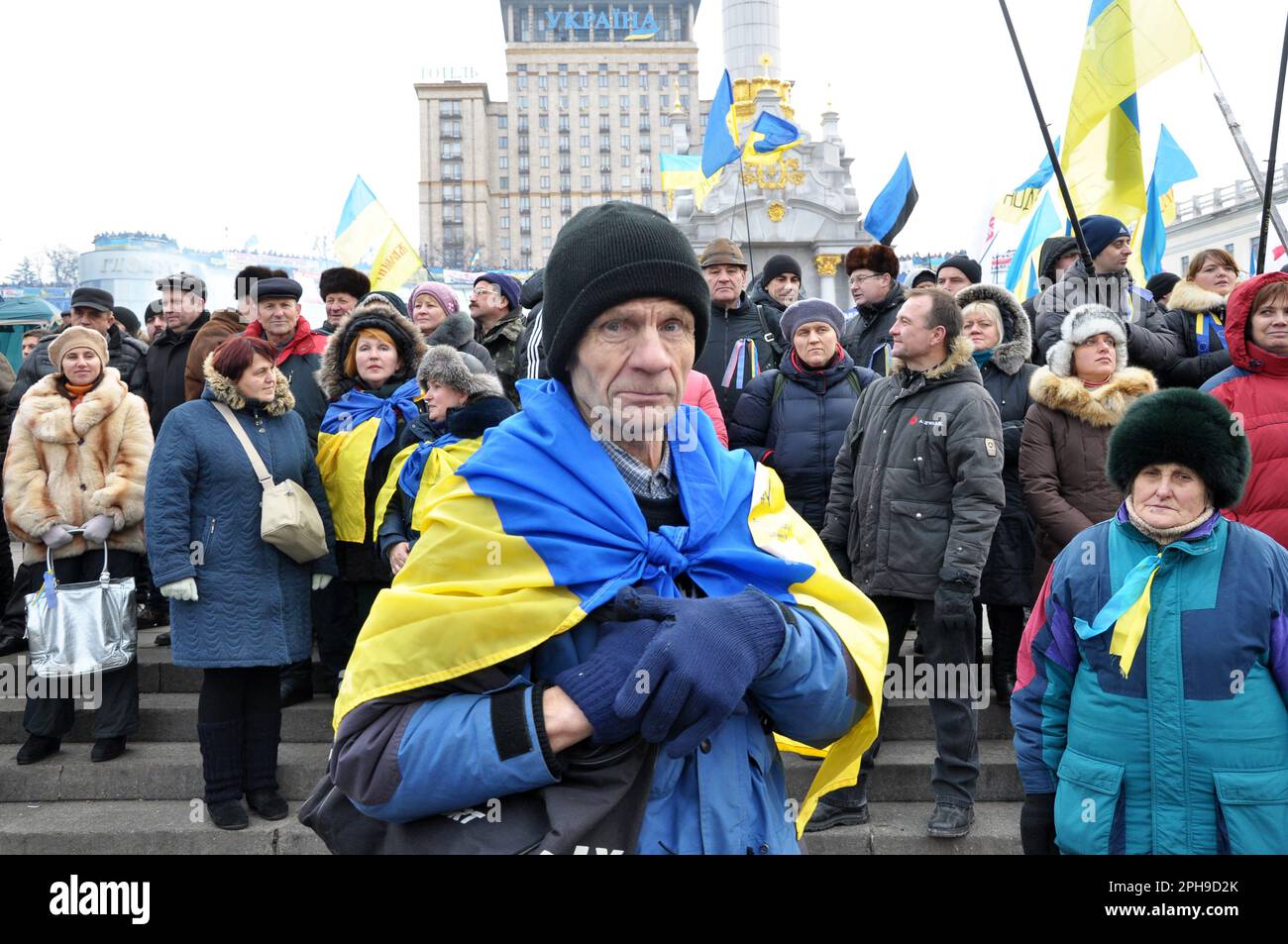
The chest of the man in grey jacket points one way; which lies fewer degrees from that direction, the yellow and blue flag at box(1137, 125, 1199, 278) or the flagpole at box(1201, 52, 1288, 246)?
the flagpole

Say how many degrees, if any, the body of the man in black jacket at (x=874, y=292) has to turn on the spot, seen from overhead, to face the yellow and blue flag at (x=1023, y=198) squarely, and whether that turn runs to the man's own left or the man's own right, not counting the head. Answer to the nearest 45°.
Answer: approximately 135° to the man's own right

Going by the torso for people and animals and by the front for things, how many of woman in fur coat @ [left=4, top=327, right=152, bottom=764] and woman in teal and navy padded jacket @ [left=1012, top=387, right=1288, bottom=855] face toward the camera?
2

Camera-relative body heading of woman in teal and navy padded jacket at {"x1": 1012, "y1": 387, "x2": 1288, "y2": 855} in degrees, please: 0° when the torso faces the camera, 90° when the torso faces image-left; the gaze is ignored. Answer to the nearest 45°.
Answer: approximately 0°

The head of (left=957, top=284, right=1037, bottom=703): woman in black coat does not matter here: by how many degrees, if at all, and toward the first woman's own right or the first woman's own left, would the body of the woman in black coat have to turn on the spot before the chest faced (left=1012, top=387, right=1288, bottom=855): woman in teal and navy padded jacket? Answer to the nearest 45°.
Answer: approximately 45° to the first woman's own left

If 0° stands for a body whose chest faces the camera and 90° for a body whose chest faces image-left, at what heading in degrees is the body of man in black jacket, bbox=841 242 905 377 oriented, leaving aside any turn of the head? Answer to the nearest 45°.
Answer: approximately 45°

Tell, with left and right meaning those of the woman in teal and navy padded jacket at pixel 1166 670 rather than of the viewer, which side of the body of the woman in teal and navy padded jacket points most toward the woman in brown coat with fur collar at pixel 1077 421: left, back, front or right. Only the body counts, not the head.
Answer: back

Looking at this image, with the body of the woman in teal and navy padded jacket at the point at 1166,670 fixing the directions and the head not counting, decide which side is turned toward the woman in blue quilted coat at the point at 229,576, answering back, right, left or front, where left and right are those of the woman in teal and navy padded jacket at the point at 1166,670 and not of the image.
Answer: right
